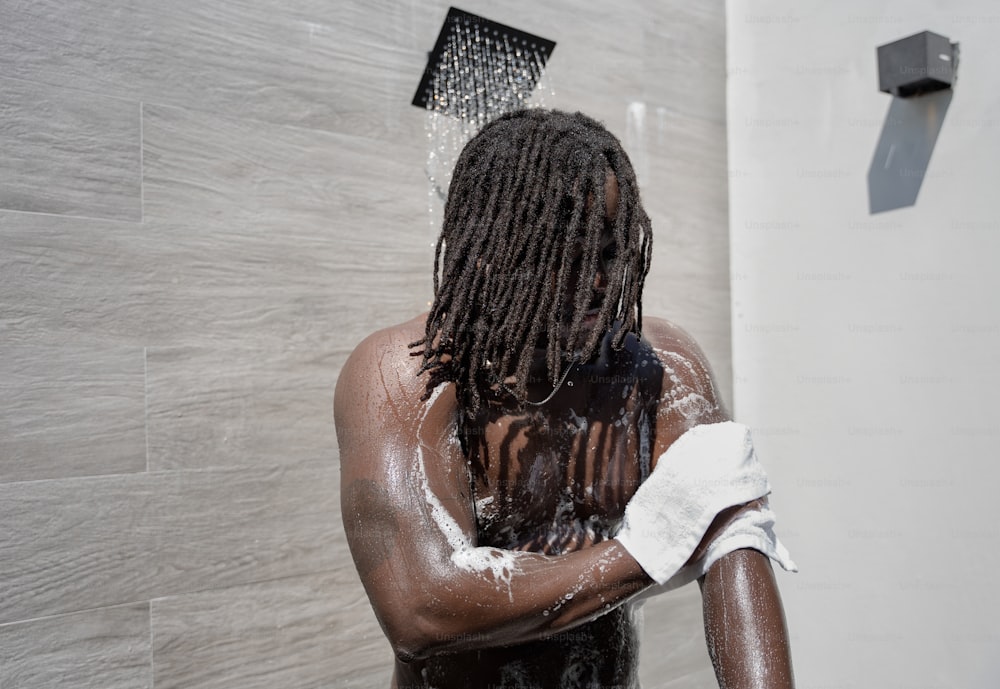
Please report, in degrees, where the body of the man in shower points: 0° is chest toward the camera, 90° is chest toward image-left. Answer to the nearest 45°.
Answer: approximately 315°

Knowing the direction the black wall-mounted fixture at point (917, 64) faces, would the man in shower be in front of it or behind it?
in front

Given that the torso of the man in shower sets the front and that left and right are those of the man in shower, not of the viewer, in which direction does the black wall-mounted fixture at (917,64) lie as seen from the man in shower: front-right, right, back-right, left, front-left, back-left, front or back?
left
